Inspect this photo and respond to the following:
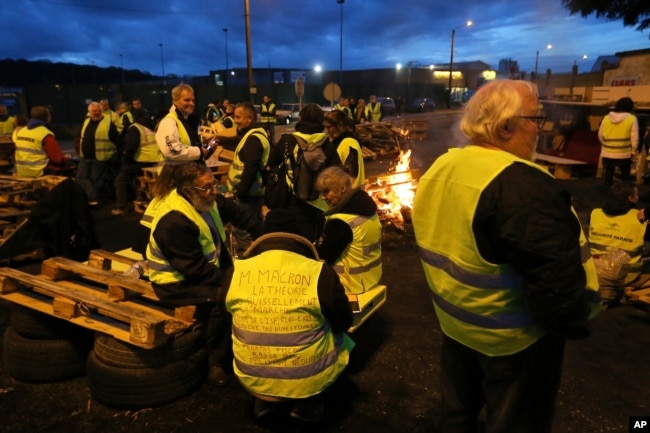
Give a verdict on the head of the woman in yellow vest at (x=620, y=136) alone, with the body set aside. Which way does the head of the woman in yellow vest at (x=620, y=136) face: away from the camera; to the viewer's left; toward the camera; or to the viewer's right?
away from the camera

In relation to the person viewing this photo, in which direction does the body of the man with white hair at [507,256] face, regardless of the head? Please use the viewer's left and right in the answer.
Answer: facing away from the viewer and to the right of the viewer

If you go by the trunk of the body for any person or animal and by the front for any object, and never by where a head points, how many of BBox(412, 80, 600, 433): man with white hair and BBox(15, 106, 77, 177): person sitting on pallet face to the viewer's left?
0

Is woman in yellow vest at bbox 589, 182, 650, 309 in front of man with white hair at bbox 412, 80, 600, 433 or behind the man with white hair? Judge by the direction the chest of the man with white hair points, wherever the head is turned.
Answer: in front

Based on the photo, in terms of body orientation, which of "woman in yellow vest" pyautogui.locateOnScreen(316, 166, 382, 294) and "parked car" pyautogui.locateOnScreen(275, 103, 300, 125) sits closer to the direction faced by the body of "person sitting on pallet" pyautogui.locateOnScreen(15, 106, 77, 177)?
the parked car

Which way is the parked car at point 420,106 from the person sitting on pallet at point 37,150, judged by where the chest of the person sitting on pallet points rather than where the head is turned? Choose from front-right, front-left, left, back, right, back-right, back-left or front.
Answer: front

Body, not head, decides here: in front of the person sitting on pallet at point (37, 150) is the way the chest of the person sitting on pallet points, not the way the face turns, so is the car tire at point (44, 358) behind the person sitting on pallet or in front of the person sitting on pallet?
behind

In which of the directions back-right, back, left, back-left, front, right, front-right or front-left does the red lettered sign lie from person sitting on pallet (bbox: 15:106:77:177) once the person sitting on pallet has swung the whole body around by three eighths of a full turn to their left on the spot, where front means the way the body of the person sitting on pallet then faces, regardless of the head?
back

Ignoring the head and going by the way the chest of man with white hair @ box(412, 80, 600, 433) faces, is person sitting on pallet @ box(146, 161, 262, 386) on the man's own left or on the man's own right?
on the man's own left

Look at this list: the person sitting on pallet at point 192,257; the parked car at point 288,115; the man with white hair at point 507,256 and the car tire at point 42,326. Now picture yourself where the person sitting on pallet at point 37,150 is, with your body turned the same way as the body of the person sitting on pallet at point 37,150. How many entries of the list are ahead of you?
1

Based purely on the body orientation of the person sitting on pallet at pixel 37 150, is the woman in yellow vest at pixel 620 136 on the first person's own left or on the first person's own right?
on the first person's own right

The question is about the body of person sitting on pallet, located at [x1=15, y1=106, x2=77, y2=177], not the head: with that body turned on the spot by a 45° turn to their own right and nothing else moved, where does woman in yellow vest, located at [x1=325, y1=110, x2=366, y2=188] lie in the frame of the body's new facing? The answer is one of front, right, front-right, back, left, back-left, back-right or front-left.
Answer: front-right

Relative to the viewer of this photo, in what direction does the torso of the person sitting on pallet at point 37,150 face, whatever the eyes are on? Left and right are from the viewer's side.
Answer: facing away from the viewer and to the right of the viewer

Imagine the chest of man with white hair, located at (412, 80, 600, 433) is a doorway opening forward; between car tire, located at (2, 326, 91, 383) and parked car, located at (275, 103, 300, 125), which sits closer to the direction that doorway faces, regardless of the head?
the parked car

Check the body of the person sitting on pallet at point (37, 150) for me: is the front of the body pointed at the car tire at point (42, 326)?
no

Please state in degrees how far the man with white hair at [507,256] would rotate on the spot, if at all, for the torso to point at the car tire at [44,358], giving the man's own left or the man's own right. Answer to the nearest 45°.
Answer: approximately 135° to the man's own left
